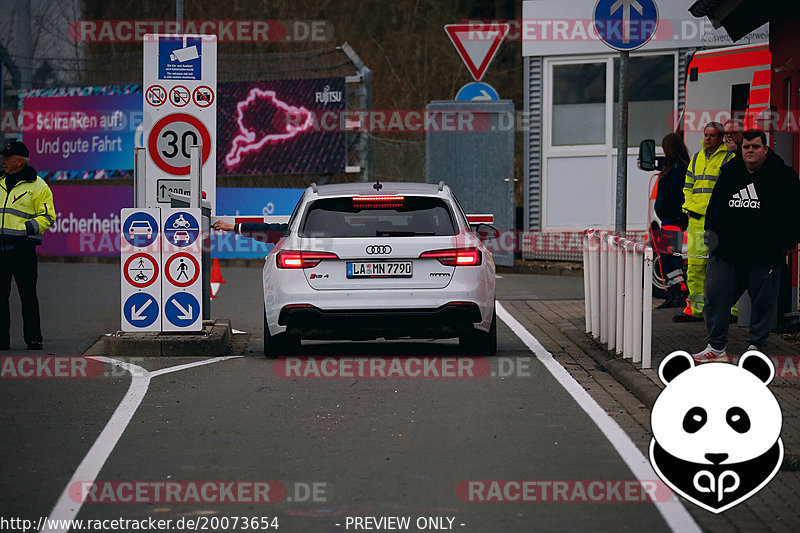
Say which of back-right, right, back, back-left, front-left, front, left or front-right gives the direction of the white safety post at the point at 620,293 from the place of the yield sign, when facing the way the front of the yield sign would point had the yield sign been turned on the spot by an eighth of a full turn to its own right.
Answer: front-left

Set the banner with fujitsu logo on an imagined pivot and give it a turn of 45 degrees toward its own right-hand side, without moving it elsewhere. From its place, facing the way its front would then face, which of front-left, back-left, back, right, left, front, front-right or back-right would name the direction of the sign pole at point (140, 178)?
front-left

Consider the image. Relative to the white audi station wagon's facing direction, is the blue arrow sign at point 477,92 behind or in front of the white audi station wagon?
in front

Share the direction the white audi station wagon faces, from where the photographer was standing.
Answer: facing away from the viewer

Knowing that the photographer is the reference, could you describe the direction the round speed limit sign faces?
facing the viewer

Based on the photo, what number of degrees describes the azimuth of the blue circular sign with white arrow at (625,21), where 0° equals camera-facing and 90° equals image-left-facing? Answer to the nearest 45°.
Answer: approximately 0°

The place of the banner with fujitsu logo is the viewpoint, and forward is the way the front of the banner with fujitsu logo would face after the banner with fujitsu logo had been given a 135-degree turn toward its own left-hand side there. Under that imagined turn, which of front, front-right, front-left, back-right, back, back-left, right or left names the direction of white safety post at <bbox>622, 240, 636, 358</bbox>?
back-right

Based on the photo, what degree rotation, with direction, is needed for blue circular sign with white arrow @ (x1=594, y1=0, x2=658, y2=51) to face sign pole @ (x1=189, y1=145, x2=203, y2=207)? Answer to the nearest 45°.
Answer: approximately 90° to its right

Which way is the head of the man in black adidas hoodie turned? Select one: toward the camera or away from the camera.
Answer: toward the camera

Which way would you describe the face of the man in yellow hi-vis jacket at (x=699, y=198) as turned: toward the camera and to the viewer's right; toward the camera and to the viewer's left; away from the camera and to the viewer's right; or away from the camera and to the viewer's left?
toward the camera and to the viewer's left

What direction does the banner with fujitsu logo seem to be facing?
toward the camera

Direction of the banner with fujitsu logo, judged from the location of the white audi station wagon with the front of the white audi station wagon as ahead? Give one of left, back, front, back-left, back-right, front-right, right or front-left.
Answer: front

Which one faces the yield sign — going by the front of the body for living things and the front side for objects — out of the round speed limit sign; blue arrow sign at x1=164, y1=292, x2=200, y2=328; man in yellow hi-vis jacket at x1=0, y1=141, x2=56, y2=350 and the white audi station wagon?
the white audi station wagon
